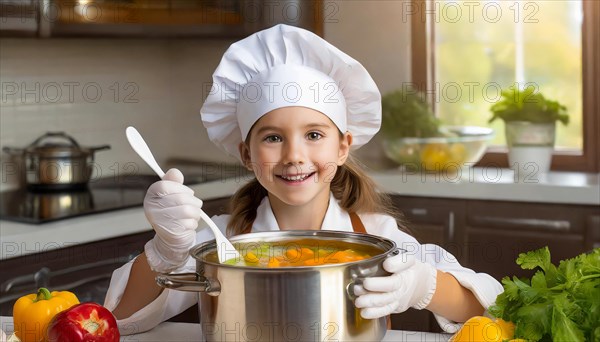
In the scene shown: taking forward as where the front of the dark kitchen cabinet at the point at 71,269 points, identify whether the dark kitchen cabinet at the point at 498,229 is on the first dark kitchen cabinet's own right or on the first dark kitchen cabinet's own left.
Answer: on the first dark kitchen cabinet's own left

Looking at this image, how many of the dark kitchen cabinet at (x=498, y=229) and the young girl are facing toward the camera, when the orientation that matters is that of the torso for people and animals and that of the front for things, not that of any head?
2

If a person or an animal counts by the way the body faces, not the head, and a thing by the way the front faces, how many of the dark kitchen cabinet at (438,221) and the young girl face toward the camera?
2

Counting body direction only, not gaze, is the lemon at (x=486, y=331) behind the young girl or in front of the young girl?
in front

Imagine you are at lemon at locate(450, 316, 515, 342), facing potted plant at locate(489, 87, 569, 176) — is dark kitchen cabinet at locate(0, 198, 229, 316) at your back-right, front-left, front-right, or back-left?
front-left

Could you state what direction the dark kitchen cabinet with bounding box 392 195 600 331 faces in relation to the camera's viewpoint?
facing the viewer

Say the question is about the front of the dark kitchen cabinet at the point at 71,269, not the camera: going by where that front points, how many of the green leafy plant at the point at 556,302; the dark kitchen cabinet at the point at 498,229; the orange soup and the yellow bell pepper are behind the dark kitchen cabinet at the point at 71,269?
0

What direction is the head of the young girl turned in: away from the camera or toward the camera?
toward the camera

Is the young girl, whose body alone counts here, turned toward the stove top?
no

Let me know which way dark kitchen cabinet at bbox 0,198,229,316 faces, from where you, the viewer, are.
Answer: facing the viewer and to the right of the viewer

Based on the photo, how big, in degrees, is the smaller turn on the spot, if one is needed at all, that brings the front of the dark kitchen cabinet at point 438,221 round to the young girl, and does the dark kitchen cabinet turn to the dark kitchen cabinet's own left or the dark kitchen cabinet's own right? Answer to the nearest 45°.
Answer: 0° — it already faces them

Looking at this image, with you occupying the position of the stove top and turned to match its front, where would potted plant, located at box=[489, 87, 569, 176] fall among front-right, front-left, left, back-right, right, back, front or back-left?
front-left

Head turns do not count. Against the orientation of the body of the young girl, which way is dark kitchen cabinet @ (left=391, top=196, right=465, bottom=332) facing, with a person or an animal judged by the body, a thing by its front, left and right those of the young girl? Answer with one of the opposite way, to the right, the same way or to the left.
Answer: the same way

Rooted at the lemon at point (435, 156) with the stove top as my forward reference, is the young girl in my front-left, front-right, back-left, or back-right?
front-left

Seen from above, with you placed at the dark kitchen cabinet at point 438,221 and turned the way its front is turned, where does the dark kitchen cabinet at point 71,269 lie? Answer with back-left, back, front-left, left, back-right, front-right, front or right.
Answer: front-right
